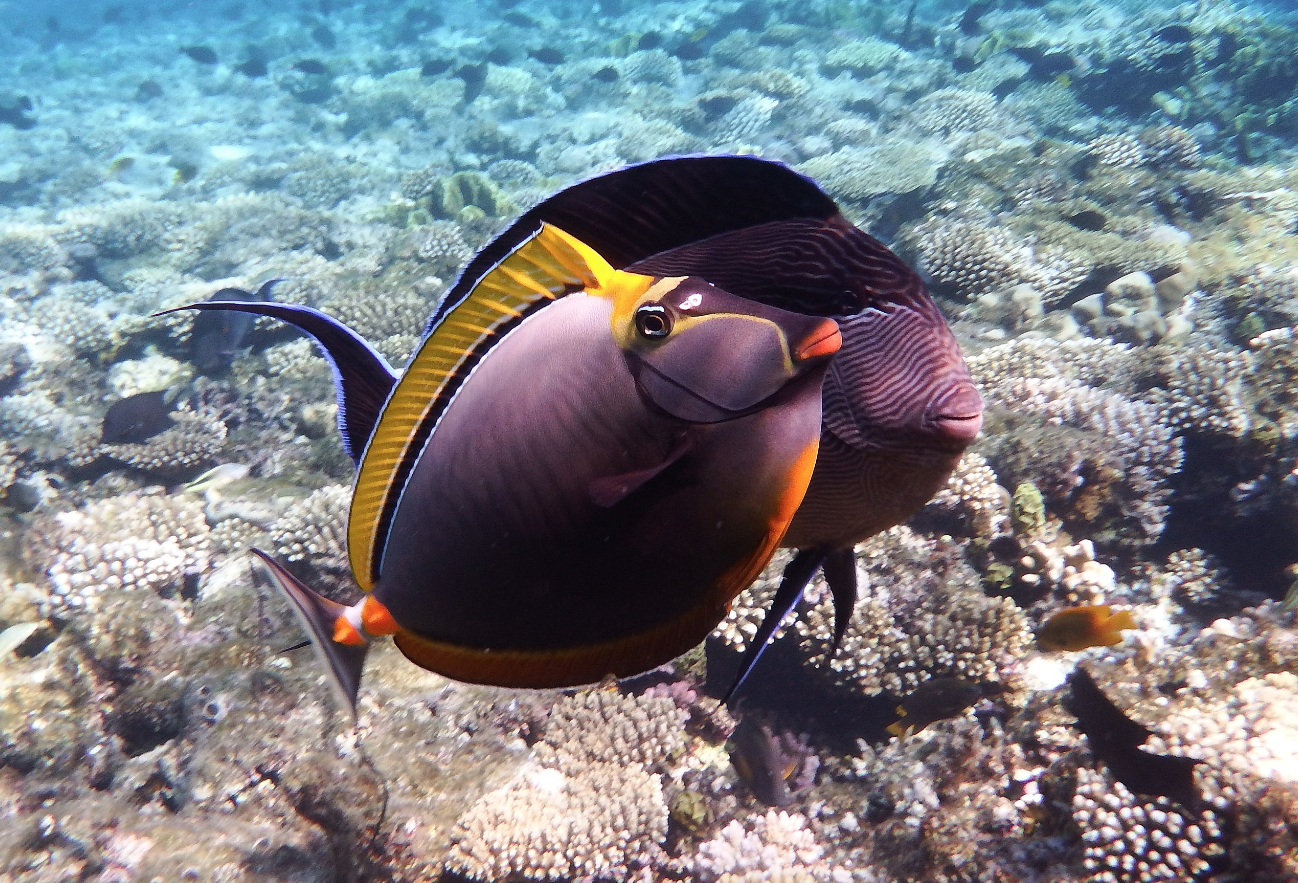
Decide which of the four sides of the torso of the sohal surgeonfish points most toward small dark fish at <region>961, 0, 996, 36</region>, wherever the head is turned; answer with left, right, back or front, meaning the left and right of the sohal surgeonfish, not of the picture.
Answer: left

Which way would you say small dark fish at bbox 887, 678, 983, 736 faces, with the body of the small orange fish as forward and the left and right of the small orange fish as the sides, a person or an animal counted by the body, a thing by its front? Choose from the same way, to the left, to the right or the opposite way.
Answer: the opposite way

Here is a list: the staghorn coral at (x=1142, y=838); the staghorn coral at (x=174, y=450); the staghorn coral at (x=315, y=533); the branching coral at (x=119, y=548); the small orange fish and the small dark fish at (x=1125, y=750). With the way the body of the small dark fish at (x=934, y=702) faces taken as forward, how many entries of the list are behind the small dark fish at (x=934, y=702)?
3

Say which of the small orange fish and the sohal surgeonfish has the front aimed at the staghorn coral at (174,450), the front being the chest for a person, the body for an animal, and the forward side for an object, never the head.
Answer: the small orange fish

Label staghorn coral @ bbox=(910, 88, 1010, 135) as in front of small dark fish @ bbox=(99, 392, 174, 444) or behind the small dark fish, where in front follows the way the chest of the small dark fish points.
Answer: behind

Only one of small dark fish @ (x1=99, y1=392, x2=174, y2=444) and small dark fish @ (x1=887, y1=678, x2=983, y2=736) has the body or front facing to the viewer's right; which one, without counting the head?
small dark fish @ (x1=887, y1=678, x2=983, y2=736)

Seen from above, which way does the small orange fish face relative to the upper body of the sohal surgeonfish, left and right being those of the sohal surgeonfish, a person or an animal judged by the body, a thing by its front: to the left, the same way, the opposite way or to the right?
the opposite way

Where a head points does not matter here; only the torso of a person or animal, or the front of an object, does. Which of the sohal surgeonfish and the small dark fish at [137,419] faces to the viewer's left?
the small dark fish

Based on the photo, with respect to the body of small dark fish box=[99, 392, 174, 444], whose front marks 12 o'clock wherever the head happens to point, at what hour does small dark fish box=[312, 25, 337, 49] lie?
small dark fish box=[312, 25, 337, 49] is roughly at 4 o'clock from small dark fish box=[99, 392, 174, 444].

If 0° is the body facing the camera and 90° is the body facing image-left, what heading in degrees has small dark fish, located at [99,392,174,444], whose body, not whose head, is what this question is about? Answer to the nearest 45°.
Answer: approximately 90°

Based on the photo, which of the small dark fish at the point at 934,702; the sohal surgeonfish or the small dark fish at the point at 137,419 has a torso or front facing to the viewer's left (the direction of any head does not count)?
the small dark fish at the point at 137,419

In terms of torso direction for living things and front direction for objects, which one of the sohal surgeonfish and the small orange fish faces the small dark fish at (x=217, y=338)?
the small orange fish

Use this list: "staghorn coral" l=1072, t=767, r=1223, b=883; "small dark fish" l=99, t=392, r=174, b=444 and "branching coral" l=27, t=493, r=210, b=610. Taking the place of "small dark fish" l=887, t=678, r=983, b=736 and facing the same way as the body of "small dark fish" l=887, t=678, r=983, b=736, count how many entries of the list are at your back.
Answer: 2

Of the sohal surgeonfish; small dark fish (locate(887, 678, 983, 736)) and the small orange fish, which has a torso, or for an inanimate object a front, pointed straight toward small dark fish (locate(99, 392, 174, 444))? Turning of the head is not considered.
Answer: the small orange fish

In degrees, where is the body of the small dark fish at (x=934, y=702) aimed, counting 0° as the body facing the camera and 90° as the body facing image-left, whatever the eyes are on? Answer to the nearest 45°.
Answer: approximately 270°
